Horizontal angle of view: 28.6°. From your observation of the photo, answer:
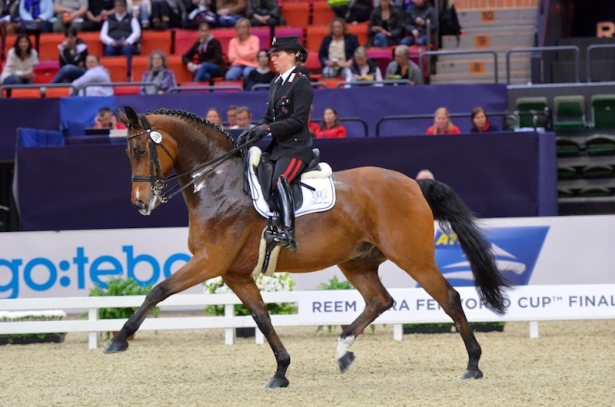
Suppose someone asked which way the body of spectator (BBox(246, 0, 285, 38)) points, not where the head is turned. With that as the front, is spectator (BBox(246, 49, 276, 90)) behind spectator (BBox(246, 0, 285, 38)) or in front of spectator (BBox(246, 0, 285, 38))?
in front

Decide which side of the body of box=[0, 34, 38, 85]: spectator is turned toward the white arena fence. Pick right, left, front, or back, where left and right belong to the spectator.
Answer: front

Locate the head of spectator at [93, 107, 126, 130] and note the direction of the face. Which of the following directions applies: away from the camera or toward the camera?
toward the camera

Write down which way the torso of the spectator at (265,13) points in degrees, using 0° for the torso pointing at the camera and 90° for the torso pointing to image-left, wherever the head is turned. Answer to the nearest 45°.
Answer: approximately 0°

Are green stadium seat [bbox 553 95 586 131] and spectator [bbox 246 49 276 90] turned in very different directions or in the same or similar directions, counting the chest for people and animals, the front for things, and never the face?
same or similar directions

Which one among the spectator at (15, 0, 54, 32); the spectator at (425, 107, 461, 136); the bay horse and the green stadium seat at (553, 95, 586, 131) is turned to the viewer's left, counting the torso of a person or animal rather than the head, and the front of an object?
the bay horse

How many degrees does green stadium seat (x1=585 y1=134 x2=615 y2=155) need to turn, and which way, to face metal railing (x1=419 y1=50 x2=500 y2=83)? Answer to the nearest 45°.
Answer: approximately 90° to its right

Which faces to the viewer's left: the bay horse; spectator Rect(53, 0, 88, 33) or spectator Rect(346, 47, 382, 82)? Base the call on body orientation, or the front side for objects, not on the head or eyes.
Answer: the bay horse

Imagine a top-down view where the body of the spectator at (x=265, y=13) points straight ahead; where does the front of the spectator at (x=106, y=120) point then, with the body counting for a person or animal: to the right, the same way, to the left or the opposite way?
the same way

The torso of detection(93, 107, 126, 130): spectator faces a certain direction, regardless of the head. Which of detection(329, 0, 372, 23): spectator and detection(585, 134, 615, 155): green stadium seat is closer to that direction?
the green stadium seat

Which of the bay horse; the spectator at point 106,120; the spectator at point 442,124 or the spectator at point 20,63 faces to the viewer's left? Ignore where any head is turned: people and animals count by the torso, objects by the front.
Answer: the bay horse

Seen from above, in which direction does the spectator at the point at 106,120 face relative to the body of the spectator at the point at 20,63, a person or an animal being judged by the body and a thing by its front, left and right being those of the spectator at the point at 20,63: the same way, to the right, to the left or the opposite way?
the same way

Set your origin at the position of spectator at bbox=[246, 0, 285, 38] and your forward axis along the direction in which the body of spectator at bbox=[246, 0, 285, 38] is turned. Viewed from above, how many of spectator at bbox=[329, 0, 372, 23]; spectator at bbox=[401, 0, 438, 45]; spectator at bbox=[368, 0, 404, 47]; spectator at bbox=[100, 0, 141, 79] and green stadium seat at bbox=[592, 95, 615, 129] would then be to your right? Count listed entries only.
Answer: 1

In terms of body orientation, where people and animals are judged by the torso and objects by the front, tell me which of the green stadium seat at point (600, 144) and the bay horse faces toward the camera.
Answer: the green stadium seat

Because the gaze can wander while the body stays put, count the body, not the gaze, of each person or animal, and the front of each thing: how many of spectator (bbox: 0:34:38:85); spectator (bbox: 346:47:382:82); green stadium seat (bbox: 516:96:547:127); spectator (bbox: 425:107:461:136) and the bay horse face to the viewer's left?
1

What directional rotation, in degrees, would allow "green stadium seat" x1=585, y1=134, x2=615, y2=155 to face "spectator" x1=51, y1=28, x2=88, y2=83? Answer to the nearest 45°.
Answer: approximately 90° to its right

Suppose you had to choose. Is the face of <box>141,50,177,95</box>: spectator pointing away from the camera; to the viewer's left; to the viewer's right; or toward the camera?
toward the camera

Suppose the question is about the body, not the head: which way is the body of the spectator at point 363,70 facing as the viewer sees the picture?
toward the camera

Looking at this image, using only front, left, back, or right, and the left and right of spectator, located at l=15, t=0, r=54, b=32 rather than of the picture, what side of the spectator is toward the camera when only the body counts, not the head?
front

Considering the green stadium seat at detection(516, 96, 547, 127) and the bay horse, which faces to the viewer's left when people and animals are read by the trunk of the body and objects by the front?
the bay horse

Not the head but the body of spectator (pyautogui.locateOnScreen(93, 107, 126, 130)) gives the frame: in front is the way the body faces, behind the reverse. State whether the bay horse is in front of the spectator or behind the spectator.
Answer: in front

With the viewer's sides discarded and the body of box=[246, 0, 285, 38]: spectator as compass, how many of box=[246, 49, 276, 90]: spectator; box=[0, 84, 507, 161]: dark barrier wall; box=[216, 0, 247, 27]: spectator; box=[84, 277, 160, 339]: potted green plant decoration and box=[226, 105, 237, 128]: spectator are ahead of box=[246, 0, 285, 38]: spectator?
4
